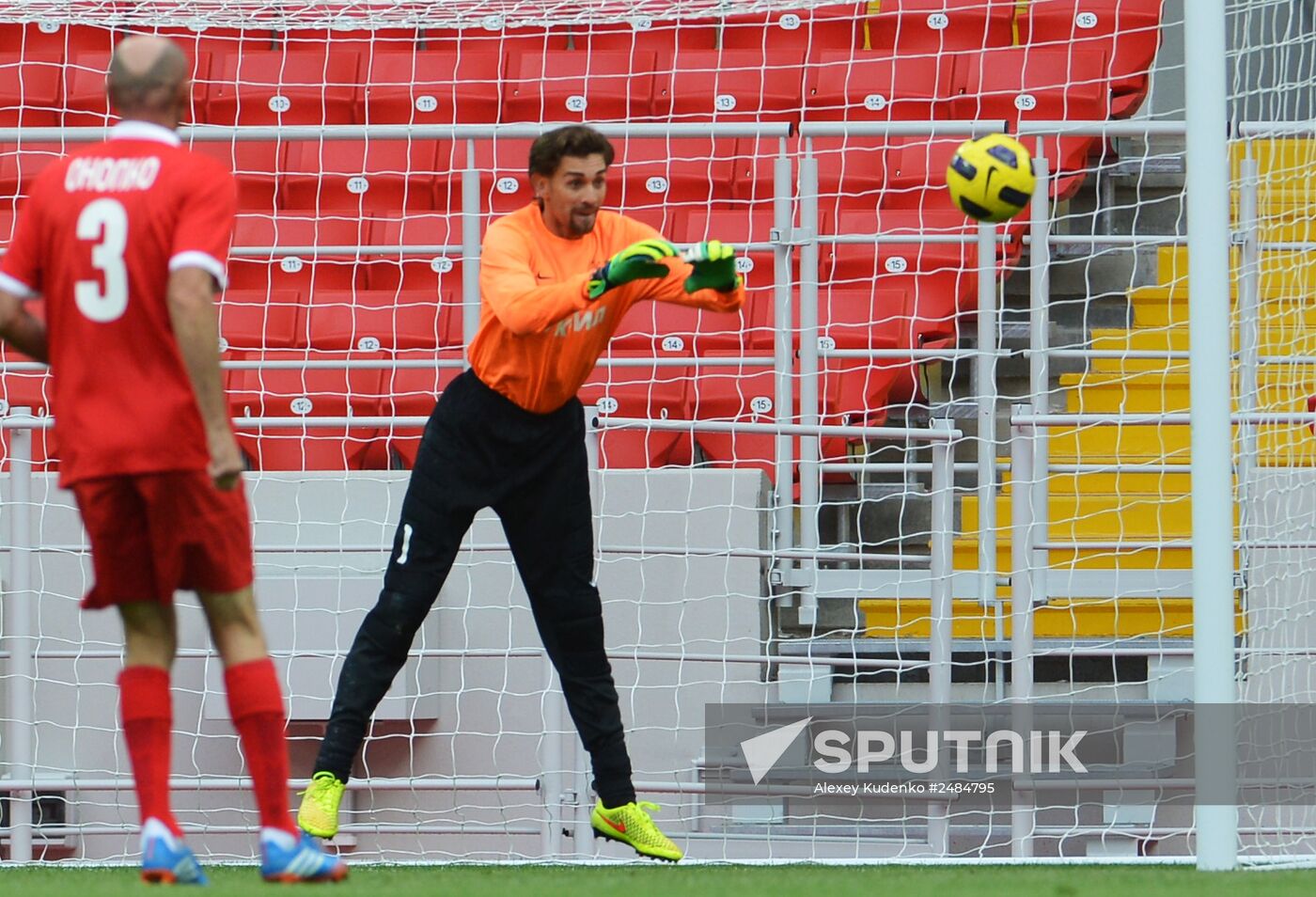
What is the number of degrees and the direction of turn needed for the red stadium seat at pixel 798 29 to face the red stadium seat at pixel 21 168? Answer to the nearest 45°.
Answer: approximately 90° to its right

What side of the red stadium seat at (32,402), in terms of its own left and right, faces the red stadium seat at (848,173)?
left

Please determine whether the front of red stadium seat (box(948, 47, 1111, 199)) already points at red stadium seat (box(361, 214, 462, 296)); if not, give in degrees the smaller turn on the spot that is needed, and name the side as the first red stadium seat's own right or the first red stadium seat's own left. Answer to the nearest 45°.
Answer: approximately 90° to the first red stadium seat's own right

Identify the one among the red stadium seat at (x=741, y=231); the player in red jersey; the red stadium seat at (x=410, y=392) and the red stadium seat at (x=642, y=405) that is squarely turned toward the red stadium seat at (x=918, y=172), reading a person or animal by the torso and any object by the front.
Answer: the player in red jersey

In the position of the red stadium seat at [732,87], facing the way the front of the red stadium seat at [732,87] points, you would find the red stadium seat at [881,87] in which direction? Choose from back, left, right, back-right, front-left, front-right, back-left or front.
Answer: left

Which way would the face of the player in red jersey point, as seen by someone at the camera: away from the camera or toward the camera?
away from the camera

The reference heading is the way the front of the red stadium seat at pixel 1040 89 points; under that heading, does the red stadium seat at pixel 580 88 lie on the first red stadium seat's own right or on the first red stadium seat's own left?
on the first red stadium seat's own right

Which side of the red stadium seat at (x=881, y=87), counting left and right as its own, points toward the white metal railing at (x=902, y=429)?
front

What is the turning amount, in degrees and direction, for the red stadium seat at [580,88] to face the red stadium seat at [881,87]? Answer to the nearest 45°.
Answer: approximately 90° to its left
